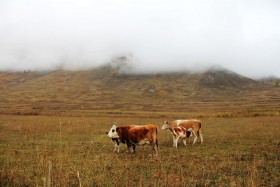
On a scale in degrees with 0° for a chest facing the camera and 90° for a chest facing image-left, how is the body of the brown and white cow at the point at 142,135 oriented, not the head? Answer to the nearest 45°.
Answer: approximately 90°
